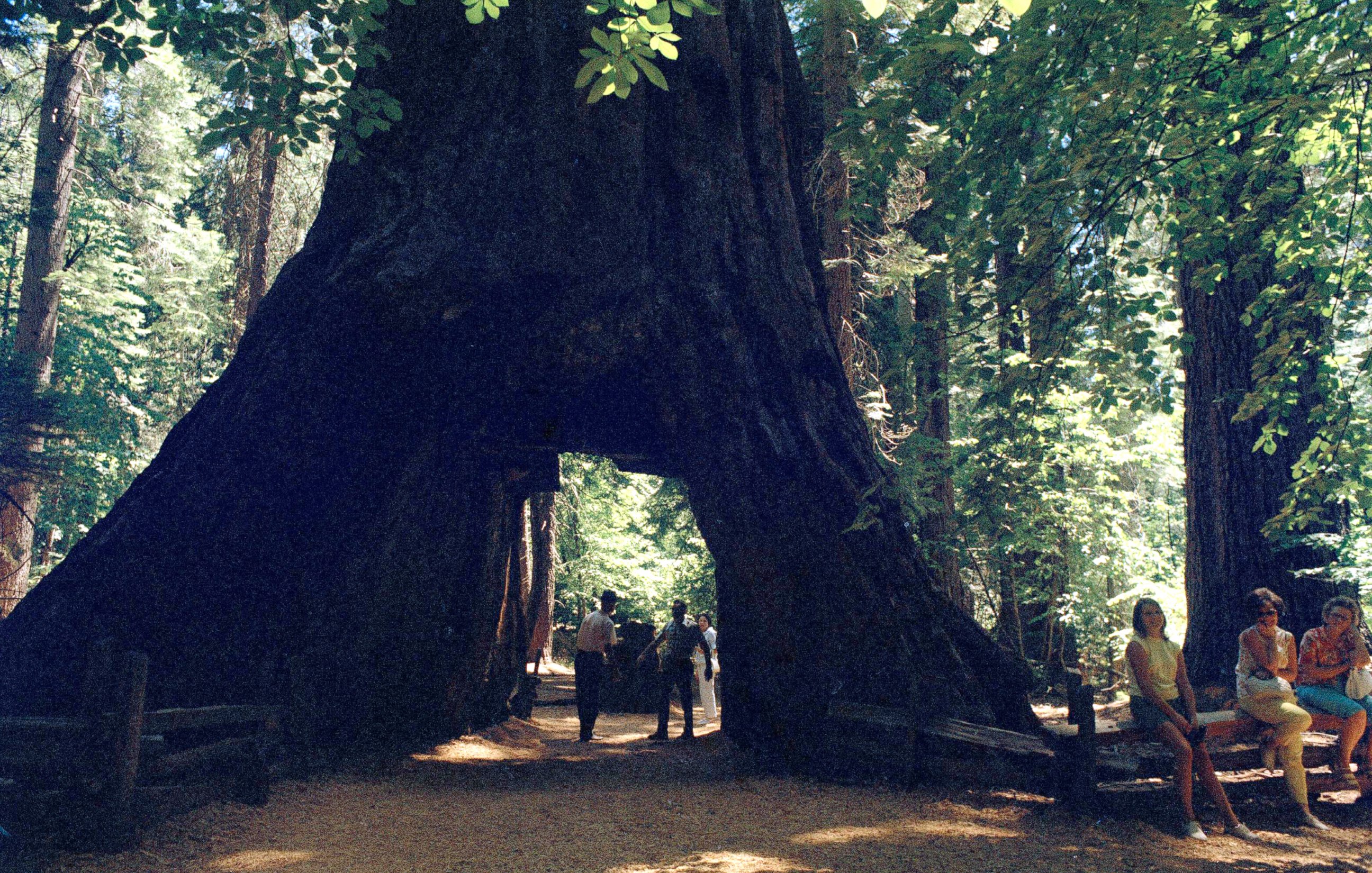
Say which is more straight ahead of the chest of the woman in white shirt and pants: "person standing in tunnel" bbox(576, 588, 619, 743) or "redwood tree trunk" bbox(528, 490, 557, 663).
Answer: the person standing in tunnel

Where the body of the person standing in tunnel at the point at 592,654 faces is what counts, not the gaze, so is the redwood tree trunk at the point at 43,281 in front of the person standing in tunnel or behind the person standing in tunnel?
behind

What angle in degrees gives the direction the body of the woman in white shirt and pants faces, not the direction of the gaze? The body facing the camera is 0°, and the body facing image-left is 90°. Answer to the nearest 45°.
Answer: approximately 45°

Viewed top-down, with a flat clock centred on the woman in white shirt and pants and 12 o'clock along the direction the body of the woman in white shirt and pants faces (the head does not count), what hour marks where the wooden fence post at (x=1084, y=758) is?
The wooden fence post is roughly at 10 o'clock from the woman in white shirt and pants.

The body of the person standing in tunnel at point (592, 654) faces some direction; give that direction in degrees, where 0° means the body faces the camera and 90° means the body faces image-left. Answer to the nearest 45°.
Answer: approximately 270°

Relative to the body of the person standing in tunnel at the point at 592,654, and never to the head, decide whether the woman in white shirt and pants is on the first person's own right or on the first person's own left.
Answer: on the first person's own left

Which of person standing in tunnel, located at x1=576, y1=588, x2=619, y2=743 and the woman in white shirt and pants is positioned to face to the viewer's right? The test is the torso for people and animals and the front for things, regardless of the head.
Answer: the person standing in tunnel

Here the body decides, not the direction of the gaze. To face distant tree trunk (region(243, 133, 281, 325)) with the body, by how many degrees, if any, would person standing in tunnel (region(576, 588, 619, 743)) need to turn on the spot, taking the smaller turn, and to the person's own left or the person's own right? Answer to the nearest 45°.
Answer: approximately 135° to the person's own left
